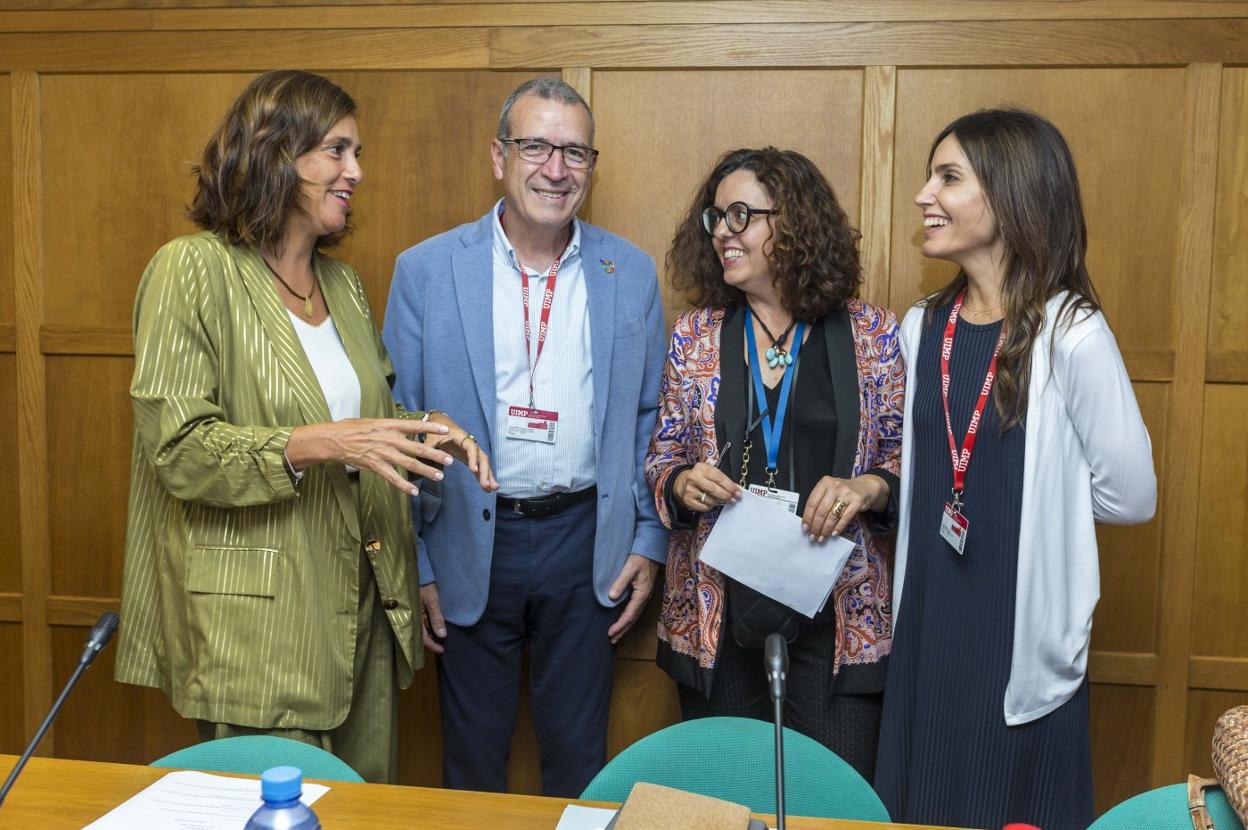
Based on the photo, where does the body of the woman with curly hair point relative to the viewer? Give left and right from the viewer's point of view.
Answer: facing the viewer

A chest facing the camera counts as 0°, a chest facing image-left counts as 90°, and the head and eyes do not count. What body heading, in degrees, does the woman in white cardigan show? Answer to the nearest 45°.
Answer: approximately 45°

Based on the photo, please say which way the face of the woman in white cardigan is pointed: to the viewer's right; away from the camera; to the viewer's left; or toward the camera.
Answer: to the viewer's left

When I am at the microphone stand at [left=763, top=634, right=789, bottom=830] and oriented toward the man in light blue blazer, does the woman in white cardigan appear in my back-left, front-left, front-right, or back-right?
front-right

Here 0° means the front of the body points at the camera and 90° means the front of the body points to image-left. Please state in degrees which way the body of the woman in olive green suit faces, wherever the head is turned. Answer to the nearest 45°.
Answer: approximately 315°

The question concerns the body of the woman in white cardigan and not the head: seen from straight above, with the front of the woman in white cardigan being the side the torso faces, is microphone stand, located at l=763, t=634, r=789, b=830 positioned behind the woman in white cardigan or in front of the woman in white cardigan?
in front

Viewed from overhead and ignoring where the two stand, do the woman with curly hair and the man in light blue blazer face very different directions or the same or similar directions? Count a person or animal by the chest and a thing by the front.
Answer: same or similar directions

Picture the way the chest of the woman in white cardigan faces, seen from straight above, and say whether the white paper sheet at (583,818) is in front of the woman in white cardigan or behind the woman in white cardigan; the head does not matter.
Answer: in front

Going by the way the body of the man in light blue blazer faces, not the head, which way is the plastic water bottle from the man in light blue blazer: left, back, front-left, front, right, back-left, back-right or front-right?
front

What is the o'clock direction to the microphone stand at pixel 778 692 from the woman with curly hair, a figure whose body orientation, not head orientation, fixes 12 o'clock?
The microphone stand is roughly at 12 o'clock from the woman with curly hair.

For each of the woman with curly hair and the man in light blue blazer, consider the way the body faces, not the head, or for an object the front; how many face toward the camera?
2

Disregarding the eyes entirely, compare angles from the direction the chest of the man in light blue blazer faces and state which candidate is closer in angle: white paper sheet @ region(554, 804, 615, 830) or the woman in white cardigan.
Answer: the white paper sheet

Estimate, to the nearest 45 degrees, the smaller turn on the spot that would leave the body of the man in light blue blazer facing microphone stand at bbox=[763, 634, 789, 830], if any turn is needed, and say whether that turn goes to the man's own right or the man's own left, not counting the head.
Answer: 0° — they already face it
